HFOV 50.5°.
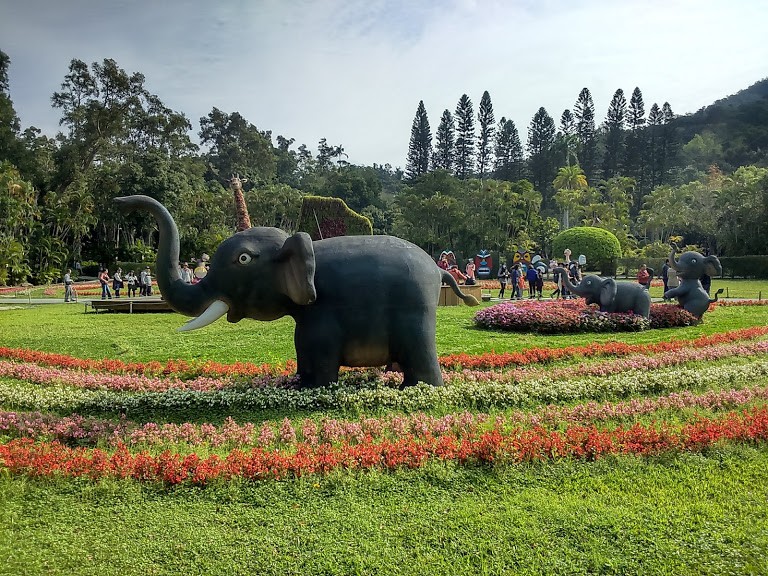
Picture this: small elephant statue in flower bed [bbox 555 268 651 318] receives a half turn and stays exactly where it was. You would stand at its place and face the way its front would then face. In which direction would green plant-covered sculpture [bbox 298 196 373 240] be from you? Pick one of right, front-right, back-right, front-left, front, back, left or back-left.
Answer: back-left

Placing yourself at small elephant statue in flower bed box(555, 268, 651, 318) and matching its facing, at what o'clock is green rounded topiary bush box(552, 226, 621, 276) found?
The green rounded topiary bush is roughly at 3 o'clock from the small elephant statue in flower bed.

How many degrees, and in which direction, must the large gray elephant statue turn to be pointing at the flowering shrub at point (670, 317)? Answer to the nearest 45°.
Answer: approximately 135° to its right

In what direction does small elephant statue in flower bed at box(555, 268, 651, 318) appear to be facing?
to the viewer's left

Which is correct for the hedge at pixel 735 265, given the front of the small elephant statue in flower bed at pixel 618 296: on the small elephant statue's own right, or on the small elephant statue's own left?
on the small elephant statue's own right

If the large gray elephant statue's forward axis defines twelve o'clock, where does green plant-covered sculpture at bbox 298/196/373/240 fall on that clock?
The green plant-covered sculpture is roughly at 3 o'clock from the large gray elephant statue.

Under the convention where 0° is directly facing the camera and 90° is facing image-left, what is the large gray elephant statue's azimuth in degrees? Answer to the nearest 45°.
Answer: approximately 90°
